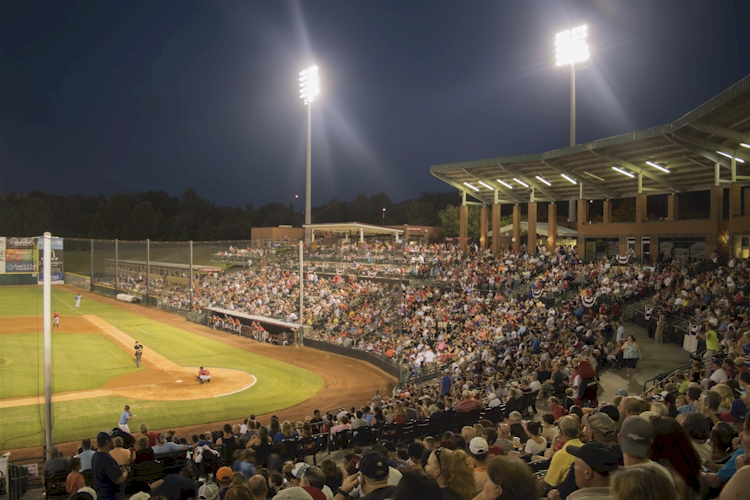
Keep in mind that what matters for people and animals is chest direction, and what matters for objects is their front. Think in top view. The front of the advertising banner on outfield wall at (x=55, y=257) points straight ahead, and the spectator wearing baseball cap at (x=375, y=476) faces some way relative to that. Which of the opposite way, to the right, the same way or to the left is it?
the opposite way

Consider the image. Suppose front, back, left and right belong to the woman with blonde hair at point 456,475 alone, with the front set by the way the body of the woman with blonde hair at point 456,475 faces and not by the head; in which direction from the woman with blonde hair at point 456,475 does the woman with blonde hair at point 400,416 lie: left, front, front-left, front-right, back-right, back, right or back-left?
front-right

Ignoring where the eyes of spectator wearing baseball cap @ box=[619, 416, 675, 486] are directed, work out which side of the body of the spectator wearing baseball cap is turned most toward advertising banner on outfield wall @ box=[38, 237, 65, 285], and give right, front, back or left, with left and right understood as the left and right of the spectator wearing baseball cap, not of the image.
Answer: front

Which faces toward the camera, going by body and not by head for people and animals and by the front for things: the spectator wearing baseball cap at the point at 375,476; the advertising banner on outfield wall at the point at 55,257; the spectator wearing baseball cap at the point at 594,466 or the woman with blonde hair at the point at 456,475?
the advertising banner on outfield wall

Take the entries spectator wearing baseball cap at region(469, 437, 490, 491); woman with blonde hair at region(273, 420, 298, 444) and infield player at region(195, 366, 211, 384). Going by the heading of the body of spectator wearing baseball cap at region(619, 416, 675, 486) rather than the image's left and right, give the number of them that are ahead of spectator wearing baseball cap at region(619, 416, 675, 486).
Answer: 3

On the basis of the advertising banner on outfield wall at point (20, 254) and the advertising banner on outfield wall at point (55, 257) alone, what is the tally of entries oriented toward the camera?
2

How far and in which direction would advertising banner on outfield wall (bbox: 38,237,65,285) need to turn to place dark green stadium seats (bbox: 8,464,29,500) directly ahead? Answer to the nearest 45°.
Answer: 0° — it already faces it

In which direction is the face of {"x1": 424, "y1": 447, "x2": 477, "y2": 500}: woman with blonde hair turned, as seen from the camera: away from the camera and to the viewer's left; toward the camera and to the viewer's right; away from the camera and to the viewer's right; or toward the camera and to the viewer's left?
away from the camera and to the viewer's left

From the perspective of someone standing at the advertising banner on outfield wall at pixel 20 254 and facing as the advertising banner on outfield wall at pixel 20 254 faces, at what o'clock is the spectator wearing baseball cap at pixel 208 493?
The spectator wearing baseball cap is roughly at 12 o'clock from the advertising banner on outfield wall.

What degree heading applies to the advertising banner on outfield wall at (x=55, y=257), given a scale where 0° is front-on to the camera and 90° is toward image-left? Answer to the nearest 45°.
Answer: approximately 0°

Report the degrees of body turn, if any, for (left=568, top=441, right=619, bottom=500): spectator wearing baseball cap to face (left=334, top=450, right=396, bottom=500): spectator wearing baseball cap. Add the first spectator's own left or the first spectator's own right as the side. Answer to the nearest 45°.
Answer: approximately 45° to the first spectator's own left
